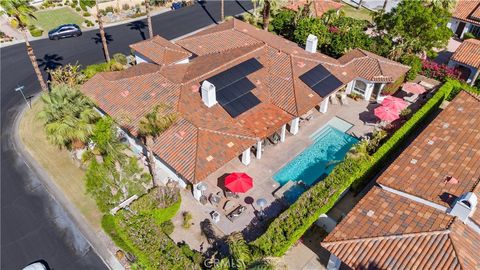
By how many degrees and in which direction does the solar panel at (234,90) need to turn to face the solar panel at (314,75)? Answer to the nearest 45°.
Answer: approximately 90° to its left

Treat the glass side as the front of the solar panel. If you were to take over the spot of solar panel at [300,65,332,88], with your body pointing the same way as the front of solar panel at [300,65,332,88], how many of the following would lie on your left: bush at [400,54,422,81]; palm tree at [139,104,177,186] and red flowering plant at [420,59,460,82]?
2
